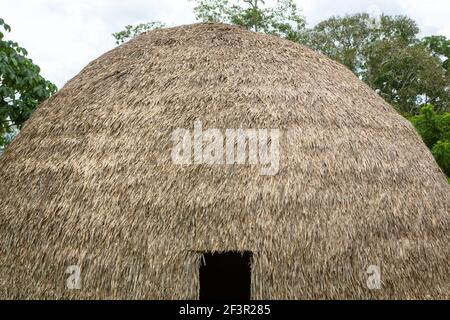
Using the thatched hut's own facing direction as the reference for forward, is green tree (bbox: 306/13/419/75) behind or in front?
behind

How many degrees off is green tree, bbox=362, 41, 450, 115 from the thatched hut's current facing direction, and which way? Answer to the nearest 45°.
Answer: approximately 135° to its left

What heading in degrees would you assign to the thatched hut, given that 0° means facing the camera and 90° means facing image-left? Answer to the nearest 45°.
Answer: approximately 0°

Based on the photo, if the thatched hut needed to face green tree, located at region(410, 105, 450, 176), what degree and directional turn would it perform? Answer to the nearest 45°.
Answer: approximately 135° to its left

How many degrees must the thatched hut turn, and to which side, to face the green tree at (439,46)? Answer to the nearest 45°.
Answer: approximately 135° to its left
